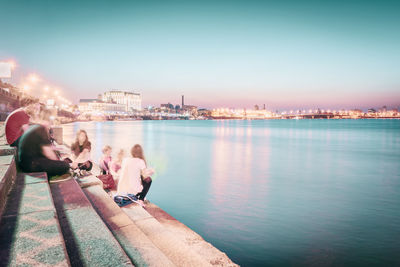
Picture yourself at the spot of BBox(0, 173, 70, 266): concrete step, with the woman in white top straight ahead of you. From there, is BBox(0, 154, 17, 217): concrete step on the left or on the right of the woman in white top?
left

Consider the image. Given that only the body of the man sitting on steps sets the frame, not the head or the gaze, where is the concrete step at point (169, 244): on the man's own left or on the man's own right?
on the man's own right

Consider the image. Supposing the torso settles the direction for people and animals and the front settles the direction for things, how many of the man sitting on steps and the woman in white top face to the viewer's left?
0

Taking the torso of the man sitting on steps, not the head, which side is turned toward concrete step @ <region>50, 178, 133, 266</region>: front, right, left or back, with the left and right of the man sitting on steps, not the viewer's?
right

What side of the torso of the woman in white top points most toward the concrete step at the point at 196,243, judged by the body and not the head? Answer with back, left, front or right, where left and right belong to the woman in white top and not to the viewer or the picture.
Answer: right

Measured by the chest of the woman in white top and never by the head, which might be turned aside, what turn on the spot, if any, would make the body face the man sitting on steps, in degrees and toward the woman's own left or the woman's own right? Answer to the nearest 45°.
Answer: approximately 135° to the woman's own left

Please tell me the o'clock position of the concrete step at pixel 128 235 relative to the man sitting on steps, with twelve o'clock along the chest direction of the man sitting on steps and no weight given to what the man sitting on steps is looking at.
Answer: The concrete step is roughly at 2 o'clock from the man sitting on steps.

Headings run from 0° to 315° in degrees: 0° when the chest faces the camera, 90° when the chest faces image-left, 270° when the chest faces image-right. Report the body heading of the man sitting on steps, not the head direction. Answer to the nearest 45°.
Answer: approximately 270°

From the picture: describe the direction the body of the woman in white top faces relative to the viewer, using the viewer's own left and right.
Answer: facing away from the viewer and to the right of the viewer

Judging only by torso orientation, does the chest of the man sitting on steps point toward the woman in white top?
yes
